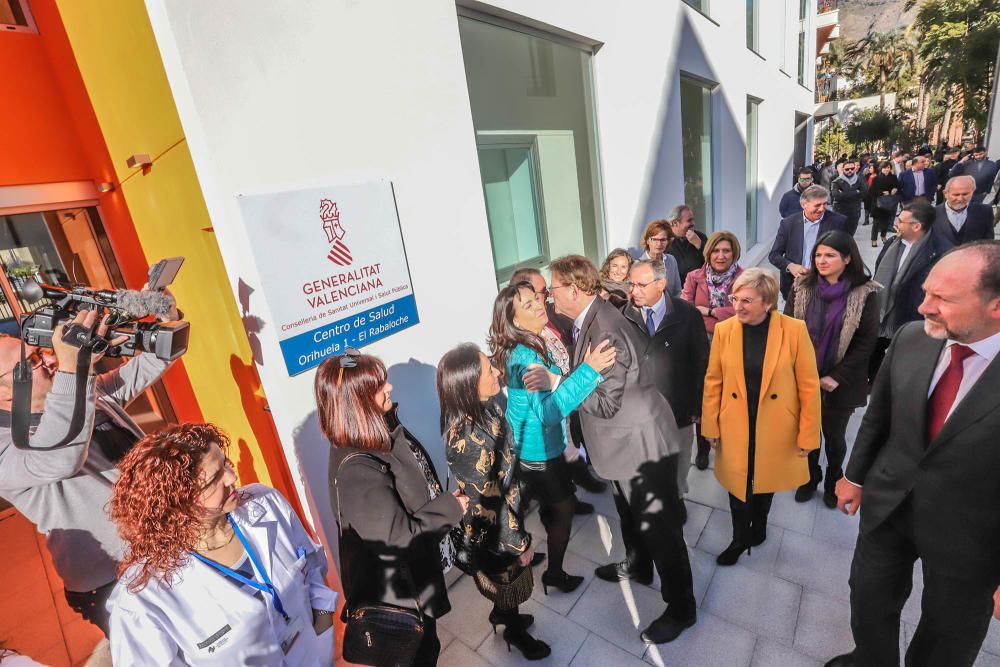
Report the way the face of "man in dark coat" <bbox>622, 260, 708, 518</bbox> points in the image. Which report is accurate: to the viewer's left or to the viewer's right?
to the viewer's left

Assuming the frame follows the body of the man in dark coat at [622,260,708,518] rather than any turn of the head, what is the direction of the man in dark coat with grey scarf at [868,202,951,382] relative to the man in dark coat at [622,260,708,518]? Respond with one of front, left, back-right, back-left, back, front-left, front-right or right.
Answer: back

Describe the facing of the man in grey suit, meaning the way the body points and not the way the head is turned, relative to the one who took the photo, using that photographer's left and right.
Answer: facing to the left of the viewer

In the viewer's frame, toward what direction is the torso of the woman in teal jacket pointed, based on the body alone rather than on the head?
to the viewer's right

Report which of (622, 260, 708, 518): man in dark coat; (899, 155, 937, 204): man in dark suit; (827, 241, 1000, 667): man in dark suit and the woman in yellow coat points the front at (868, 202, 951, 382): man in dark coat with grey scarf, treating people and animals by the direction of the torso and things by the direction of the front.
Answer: (899, 155, 937, 204): man in dark suit

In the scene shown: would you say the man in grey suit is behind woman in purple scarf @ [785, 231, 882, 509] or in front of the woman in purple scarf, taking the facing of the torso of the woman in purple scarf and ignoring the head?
in front

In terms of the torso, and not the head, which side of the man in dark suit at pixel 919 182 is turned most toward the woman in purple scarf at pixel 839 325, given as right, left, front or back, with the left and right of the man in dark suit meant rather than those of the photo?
front

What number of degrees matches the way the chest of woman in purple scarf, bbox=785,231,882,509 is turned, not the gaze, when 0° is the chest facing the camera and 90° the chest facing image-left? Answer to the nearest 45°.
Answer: approximately 45°

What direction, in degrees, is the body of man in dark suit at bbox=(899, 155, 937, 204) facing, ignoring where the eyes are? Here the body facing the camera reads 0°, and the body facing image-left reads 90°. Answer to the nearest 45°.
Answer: approximately 0°

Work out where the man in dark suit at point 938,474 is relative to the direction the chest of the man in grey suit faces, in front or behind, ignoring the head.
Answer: behind

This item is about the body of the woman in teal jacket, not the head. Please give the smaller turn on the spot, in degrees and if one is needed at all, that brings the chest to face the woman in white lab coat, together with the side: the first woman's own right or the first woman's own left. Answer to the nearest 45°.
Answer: approximately 135° to the first woman's own right

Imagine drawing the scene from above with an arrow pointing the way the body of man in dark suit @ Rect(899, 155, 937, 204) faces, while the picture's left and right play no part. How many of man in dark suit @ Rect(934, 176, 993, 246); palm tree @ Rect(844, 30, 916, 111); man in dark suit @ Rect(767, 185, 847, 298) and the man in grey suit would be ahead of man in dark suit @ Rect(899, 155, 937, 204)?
3

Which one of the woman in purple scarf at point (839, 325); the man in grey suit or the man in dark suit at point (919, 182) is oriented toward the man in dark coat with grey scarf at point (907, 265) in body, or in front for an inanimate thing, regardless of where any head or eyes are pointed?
the man in dark suit at point (919, 182)

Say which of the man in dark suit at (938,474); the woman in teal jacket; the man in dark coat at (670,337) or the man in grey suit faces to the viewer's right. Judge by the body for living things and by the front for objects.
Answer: the woman in teal jacket

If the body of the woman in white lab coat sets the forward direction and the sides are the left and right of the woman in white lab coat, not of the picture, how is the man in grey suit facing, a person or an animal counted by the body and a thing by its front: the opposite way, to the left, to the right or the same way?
the opposite way

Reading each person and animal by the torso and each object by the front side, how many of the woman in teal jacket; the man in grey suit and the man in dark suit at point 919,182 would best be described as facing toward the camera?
1
